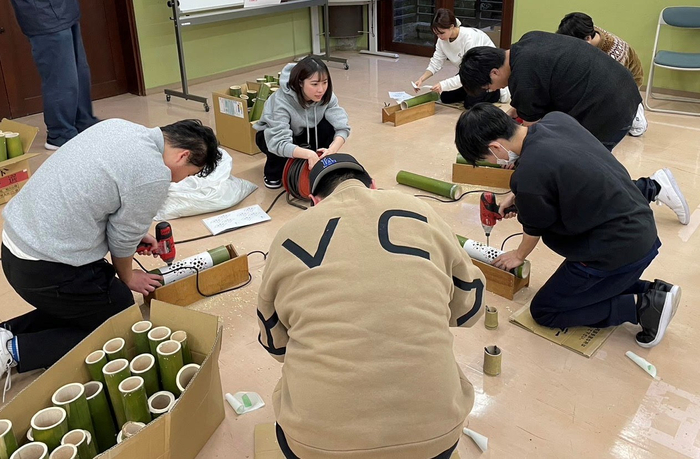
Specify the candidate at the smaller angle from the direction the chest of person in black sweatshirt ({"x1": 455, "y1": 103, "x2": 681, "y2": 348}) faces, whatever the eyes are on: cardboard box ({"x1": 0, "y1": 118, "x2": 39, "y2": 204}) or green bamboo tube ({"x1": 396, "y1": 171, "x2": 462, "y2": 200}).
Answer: the cardboard box

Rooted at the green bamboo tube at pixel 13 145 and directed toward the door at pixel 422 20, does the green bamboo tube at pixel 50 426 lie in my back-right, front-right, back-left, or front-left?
back-right

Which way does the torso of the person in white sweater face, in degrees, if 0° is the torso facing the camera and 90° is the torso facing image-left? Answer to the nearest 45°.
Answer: approximately 45°

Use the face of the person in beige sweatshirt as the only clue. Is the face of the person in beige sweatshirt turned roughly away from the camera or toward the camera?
away from the camera

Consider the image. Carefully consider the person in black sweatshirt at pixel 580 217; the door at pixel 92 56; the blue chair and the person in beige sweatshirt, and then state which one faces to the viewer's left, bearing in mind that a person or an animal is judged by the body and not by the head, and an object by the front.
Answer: the person in black sweatshirt

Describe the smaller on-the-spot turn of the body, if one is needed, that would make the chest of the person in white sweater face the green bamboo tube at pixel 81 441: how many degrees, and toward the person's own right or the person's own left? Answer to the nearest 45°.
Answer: approximately 45° to the person's own left

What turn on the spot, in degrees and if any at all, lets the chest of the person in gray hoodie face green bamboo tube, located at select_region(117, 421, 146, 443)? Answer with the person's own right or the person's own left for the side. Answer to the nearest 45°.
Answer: approximately 45° to the person's own right

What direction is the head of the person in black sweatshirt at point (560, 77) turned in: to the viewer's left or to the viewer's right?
to the viewer's left

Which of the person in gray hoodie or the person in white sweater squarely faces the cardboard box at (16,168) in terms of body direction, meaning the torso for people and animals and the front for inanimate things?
the person in white sweater

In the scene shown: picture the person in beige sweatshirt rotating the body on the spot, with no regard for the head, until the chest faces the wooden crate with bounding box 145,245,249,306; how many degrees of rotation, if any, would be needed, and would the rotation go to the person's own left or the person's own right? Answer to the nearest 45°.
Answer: approximately 45° to the person's own left

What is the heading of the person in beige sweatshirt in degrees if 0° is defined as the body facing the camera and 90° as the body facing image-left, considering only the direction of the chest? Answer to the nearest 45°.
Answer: approximately 180°

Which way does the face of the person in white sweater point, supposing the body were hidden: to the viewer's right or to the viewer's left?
to the viewer's left

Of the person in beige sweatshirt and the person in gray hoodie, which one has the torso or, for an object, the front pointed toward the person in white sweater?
the person in beige sweatshirt

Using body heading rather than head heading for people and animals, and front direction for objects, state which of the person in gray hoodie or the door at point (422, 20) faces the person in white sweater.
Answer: the door
